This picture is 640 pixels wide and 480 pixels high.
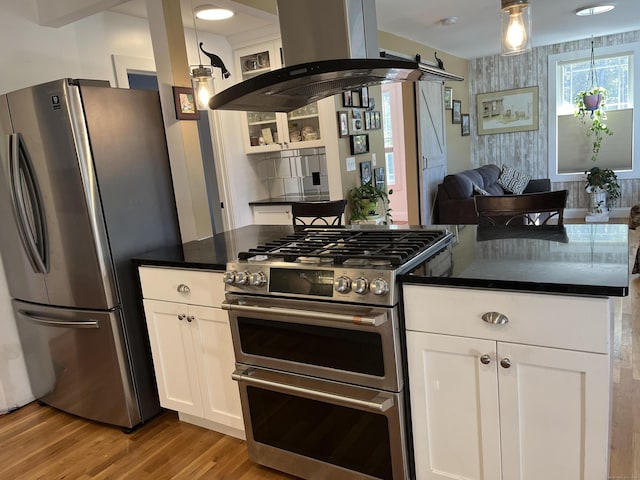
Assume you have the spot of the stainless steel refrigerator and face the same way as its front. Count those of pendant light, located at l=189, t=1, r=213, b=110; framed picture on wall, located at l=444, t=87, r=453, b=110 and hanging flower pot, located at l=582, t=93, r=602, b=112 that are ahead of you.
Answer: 0

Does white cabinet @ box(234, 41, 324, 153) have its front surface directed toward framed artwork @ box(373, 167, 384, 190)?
no

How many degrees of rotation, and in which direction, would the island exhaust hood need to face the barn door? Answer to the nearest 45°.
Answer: approximately 135° to its right

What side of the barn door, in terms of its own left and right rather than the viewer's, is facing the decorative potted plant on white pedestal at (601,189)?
left

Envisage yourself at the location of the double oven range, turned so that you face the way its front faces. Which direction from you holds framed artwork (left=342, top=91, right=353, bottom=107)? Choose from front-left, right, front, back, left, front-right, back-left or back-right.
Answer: back-right

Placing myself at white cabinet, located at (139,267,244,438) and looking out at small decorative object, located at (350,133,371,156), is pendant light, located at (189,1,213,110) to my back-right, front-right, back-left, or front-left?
front-left

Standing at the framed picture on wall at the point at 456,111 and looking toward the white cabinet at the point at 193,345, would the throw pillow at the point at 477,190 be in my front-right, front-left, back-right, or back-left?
front-left

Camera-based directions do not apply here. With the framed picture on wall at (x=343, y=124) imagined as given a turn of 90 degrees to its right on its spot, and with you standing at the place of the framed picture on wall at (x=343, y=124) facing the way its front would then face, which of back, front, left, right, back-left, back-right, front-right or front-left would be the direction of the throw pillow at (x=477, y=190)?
back

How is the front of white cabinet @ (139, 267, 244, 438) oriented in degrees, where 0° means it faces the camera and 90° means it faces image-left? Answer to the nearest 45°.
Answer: approximately 45°

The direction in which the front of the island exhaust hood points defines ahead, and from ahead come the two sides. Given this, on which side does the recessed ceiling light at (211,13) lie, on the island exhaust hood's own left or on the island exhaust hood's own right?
on the island exhaust hood's own right

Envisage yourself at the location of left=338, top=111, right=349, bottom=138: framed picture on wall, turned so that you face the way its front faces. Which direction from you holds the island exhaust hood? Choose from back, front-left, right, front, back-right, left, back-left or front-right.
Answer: front-right

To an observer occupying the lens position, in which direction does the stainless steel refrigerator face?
facing the viewer and to the left of the viewer

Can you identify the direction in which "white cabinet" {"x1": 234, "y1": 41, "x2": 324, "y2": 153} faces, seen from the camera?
facing the viewer

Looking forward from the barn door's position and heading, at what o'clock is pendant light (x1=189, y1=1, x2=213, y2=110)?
The pendant light is roughly at 2 o'clock from the barn door.

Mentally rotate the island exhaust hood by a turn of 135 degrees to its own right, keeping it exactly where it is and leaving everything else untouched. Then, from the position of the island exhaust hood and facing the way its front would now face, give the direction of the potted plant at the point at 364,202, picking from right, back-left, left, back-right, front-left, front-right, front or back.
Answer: front

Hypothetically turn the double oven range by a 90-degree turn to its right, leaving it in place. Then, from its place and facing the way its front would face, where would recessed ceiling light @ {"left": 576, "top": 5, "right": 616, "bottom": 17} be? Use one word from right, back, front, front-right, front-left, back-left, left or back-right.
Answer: right

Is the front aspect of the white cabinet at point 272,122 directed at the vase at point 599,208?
no

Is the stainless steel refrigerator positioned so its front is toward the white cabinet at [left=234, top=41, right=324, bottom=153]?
no
